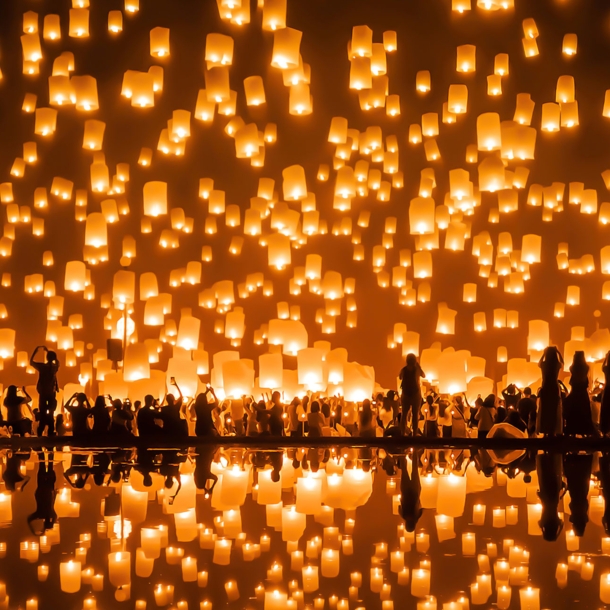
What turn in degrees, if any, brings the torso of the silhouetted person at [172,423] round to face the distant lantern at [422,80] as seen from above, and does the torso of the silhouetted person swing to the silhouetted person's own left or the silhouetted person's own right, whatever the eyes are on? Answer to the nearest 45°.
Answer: approximately 45° to the silhouetted person's own right

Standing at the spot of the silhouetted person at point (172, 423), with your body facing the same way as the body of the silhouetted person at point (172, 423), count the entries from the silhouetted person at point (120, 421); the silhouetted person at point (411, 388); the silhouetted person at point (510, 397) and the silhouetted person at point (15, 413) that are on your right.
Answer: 2

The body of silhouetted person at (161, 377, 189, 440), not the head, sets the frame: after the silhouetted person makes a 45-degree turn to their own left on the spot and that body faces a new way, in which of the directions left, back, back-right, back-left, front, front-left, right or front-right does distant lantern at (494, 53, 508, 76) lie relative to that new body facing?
right

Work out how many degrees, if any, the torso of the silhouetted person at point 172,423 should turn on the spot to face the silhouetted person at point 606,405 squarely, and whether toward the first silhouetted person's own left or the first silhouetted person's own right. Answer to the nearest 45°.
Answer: approximately 135° to the first silhouetted person's own right

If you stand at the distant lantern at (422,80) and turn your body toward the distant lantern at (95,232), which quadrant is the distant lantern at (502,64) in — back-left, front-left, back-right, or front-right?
back-left

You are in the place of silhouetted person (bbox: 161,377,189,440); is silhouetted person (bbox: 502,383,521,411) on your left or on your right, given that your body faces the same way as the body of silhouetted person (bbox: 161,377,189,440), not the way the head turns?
on your right

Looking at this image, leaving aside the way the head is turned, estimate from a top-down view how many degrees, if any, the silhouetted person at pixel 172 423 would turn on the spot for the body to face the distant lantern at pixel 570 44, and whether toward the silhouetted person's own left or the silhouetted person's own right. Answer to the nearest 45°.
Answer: approximately 45° to the silhouetted person's own right

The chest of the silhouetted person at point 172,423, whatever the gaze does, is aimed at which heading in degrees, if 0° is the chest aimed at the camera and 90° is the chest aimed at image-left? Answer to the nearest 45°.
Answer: approximately 180°

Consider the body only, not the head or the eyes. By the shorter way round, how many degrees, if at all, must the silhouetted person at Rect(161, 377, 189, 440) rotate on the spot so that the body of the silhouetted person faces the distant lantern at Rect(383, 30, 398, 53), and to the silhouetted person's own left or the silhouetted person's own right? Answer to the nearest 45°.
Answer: approximately 45° to the silhouetted person's own right
